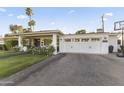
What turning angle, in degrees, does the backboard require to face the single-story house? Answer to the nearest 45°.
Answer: approximately 45° to its right

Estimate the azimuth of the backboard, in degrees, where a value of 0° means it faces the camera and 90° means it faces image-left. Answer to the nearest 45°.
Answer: approximately 45°
